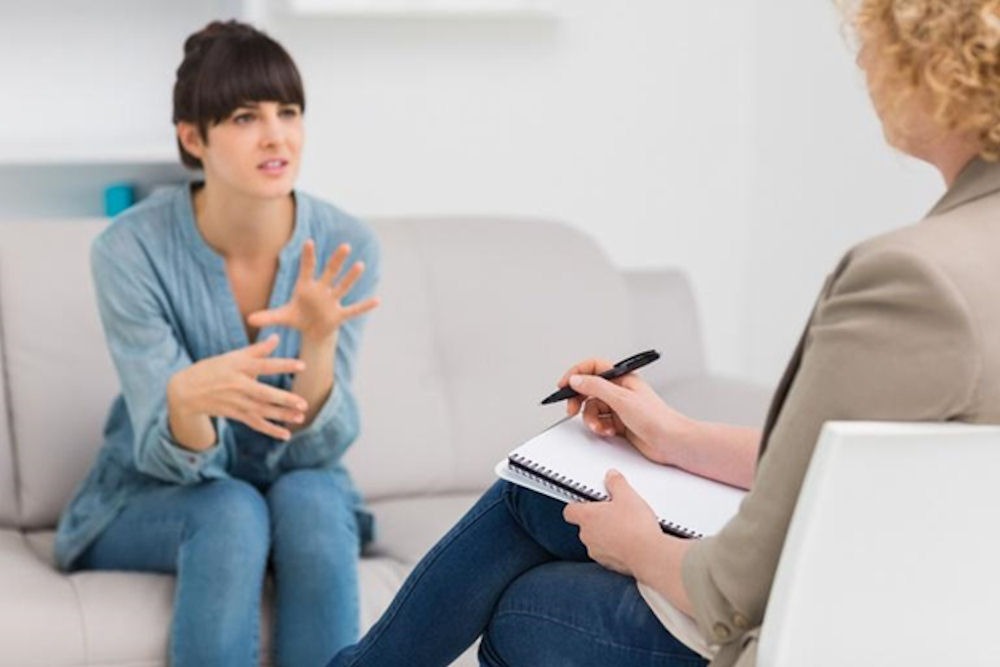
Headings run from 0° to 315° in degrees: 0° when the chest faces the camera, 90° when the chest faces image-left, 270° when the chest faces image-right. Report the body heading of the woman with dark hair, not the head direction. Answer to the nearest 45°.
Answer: approximately 315°

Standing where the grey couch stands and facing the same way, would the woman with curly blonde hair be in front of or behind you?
in front

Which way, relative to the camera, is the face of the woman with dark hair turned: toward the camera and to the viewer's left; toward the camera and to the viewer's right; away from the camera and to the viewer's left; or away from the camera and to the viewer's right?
toward the camera and to the viewer's right

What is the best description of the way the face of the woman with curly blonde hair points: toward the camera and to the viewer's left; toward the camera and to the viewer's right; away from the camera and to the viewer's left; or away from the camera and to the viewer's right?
away from the camera and to the viewer's left

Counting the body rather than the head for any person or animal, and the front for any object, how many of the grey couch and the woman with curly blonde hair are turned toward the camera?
1

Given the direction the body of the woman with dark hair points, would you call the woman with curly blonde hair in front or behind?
in front

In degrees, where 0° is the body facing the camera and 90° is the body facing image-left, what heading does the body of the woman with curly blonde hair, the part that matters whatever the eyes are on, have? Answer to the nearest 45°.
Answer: approximately 135°

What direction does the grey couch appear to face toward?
toward the camera

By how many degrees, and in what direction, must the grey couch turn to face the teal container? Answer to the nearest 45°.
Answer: approximately 135° to its right
